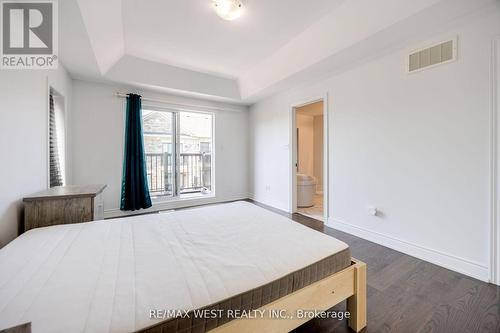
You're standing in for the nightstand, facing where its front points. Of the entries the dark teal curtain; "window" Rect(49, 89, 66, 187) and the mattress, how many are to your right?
1

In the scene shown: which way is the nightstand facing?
to the viewer's right

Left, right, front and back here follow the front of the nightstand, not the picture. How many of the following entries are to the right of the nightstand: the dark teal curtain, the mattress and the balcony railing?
1

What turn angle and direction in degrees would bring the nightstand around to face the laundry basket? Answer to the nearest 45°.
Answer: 0° — it already faces it

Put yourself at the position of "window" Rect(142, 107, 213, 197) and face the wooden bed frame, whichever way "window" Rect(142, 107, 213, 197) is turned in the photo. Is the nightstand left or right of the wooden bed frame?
right

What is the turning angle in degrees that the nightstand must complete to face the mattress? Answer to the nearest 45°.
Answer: approximately 90° to its right
